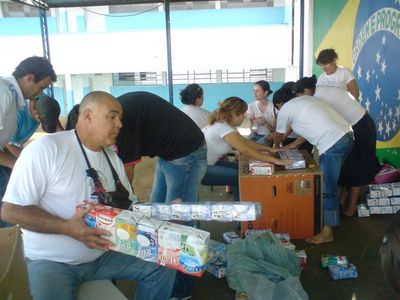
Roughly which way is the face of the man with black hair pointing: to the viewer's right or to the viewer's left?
to the viewer's right

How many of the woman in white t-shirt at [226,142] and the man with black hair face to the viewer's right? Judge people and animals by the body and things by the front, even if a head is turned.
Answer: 2

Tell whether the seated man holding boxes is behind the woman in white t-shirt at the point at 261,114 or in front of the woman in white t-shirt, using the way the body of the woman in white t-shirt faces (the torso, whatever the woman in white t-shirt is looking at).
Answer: in front

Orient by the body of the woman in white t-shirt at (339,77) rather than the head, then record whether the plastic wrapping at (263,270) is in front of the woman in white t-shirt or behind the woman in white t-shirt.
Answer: in front

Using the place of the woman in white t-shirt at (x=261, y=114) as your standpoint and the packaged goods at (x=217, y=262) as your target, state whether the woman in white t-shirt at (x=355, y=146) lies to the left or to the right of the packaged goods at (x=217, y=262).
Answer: left

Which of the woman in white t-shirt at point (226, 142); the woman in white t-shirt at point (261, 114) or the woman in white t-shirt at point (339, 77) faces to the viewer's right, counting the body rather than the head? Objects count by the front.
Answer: the woman in white t-shirt at point (226, 142)

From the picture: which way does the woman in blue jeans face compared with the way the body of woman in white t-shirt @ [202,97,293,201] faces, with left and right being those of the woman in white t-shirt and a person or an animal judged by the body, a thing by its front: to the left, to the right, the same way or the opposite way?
the opposite way

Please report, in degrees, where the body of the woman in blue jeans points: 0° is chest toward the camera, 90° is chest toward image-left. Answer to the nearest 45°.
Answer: approximately 90°

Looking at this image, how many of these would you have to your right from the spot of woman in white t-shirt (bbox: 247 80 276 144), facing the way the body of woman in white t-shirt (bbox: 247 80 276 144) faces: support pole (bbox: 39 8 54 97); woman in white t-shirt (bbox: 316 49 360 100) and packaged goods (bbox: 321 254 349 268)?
1

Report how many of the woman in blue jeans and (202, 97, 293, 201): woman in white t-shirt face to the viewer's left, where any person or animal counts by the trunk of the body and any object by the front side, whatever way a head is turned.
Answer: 1

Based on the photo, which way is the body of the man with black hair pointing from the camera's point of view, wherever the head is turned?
to the viewer's right

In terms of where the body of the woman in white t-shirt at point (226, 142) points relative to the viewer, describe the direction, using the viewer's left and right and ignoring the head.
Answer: facing to the right of the viewer
